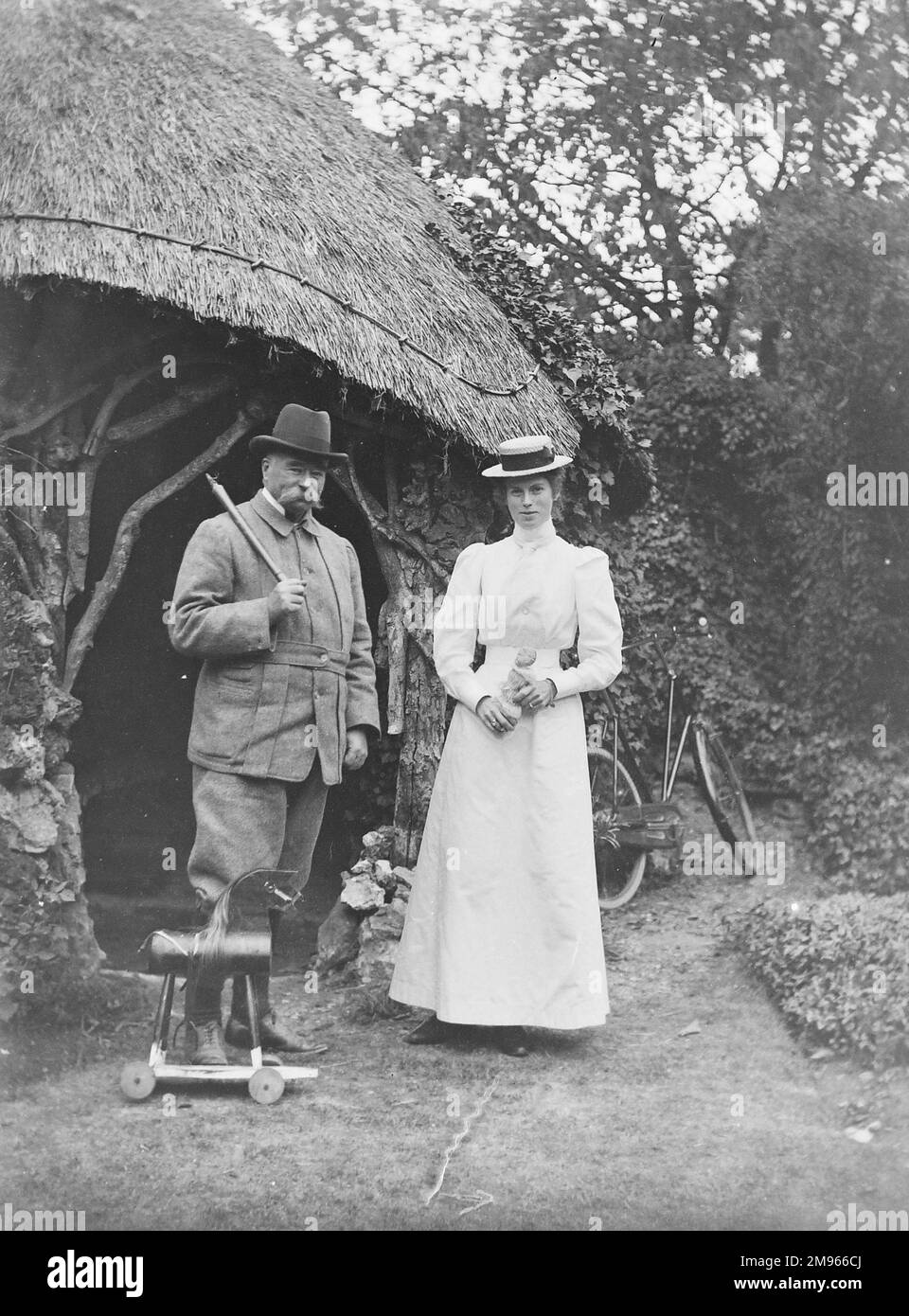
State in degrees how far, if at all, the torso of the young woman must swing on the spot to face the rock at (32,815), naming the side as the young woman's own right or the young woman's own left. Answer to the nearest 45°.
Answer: approximately 90° to the young woman's own right

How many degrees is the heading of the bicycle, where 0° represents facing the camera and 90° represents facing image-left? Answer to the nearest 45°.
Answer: approximately 225°

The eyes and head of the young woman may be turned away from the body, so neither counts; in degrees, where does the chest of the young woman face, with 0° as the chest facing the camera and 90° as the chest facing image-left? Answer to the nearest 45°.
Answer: approximately 0°

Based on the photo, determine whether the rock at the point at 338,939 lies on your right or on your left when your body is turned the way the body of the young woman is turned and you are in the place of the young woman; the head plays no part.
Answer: on your right

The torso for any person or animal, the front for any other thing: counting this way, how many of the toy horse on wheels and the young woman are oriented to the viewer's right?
1

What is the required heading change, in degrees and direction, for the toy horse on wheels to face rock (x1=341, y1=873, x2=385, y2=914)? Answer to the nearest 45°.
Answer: approximately 45° to its left

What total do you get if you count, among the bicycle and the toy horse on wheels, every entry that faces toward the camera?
0

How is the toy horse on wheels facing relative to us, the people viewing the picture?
facing to the right of the viewer

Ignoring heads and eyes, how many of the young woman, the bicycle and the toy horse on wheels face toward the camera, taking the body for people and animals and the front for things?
1

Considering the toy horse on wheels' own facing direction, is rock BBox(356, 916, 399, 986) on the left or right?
on its left
